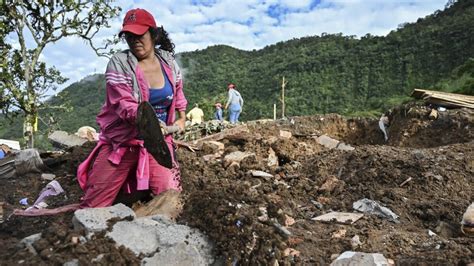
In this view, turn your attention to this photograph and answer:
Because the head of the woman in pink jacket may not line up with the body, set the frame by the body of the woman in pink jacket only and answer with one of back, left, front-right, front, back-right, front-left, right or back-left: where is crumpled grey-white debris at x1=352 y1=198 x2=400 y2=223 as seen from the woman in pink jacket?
front-left

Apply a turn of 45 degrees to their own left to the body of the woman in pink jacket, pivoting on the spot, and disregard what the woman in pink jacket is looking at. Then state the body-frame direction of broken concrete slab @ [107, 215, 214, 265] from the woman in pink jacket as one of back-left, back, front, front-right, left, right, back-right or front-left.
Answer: right

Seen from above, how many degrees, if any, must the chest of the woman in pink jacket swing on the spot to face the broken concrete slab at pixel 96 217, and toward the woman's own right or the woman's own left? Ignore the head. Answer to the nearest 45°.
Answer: approximately 45° to the woman's own right

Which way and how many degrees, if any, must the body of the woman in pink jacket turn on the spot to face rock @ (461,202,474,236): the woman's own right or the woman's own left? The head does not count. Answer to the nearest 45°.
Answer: approximately 45° to the woman's own left

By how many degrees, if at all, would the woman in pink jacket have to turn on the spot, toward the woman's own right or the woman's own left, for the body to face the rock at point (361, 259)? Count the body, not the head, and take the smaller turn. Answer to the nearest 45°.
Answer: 0° — they already face it

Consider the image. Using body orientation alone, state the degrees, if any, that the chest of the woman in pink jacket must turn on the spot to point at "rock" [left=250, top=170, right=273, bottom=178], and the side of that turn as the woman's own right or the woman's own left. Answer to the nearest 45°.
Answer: approximately 90° to the woman's own left

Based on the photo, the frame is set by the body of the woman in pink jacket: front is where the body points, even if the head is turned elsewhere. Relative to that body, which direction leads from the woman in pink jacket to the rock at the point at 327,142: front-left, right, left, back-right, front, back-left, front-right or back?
left

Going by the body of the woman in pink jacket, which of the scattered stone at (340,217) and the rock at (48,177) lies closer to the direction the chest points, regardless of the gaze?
the scattered stone

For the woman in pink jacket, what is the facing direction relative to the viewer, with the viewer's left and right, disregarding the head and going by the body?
facing the viewer and to the right of the viewer

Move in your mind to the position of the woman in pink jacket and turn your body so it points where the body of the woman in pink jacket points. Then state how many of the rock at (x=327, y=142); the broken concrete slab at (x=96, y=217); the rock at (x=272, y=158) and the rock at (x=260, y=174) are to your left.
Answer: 3

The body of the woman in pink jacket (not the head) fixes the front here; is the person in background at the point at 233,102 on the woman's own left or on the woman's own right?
on the woman's own left

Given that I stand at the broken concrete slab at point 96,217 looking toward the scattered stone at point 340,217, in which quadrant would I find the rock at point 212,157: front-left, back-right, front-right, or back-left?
front-left
